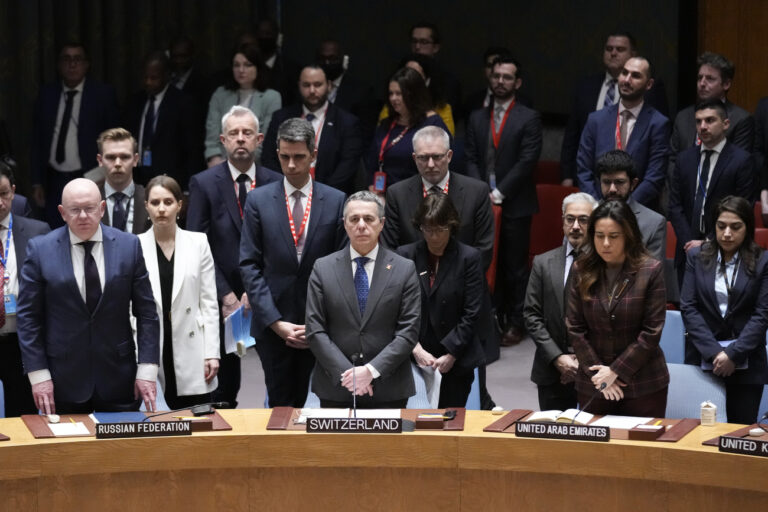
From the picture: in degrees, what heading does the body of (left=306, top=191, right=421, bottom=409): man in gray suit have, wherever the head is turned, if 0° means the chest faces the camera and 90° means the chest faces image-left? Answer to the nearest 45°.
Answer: approximately 0°

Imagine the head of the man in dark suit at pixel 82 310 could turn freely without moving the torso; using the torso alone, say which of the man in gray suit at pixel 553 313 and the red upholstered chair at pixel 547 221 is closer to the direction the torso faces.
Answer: the man in gray suit

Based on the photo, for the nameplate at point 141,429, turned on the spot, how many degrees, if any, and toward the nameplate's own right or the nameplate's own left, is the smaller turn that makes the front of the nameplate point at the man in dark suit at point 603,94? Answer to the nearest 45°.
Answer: approximately 135° to the nameplate's own left

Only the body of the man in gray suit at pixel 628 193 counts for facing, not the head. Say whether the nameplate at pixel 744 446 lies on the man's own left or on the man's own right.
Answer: on the man's own left

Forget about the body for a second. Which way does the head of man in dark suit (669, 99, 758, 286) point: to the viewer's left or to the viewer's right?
to the viewer's left

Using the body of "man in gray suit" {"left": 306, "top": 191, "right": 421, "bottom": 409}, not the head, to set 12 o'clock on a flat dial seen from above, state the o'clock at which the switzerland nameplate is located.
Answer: The switzerland nameplate is roughly at 12 o'clock from the man in gray suit.

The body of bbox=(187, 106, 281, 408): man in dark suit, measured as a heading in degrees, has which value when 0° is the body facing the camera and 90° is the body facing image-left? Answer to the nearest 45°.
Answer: approximately 0°

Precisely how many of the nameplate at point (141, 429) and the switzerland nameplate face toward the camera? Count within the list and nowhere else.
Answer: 2

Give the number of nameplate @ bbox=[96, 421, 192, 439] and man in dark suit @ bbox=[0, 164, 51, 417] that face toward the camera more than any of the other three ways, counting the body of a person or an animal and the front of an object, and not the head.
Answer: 2

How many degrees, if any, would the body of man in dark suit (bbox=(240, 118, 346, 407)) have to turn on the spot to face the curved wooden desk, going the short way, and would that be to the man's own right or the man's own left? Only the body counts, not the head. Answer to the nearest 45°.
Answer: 0° — they already face it

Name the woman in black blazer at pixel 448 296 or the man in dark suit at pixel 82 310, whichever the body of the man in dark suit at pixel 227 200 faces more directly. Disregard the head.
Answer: the man in dark suit
